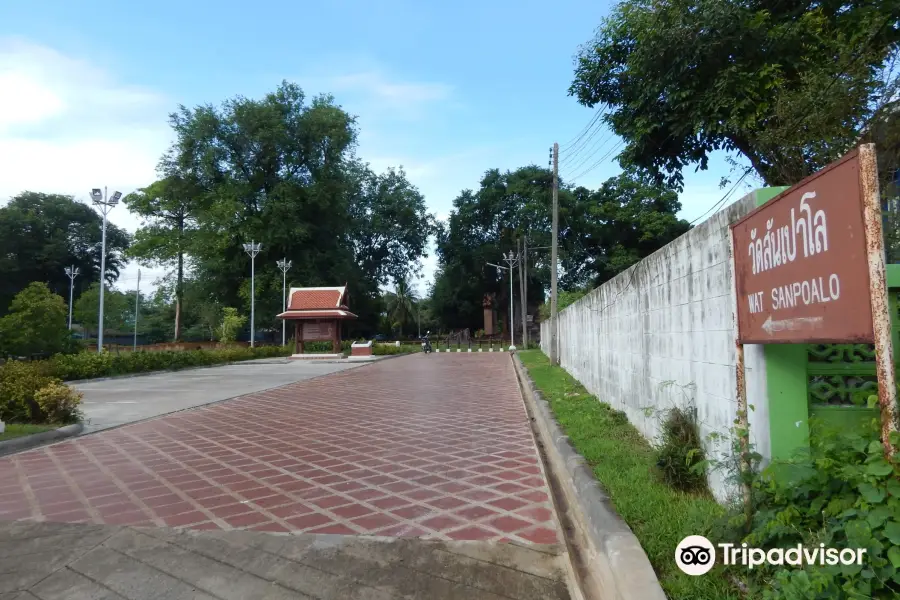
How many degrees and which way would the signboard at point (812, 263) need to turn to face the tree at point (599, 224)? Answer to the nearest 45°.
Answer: approximately 135° to its right

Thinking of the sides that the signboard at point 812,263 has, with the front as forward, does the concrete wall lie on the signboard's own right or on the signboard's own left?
on the signboard's own right

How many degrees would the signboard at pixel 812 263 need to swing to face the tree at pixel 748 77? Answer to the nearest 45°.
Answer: approximately 135° to its right

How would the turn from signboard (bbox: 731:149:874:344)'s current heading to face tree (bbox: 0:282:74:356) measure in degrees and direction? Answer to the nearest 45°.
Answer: approximately 45° to its right

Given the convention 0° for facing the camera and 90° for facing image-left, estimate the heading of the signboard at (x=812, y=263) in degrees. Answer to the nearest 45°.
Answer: approximately 45°

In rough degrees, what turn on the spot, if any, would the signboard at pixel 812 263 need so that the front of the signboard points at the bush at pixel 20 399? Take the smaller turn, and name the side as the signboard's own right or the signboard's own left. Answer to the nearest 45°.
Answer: approximately 45° to the signboard's own right

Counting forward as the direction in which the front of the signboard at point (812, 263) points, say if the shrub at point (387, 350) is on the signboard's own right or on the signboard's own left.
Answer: on the signboard's own right

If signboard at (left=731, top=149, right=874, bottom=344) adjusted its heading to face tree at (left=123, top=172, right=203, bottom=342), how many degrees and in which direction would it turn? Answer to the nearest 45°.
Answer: approximately 90° to its right

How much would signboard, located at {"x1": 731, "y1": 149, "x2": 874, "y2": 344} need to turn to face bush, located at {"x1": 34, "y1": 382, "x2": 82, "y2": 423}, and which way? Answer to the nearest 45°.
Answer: approximately 45° to its right

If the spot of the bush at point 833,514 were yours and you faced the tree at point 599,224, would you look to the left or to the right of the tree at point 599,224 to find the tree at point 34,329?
left

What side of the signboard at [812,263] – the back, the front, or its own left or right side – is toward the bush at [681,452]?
right

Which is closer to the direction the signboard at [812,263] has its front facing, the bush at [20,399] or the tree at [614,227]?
the bush
